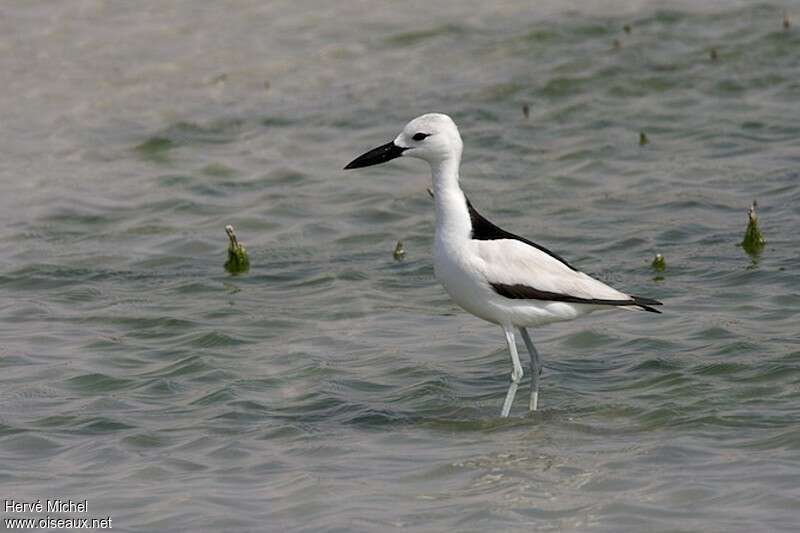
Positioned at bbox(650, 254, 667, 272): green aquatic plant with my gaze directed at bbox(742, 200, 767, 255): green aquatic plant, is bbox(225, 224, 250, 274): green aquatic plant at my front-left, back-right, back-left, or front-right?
back-left

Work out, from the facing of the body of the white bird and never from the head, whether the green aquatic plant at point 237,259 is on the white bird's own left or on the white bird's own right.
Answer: on the white bird's own right

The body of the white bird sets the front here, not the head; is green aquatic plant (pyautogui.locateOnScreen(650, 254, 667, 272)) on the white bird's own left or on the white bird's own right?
on the white bird's own right

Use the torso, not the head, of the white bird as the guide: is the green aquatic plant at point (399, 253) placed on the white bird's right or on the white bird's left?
on the white bird's right

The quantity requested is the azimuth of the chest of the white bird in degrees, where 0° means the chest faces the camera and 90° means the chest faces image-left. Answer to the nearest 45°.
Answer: approximately 90°

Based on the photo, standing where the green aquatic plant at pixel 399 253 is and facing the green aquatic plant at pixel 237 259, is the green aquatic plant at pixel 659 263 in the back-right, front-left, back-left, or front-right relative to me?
back-left
